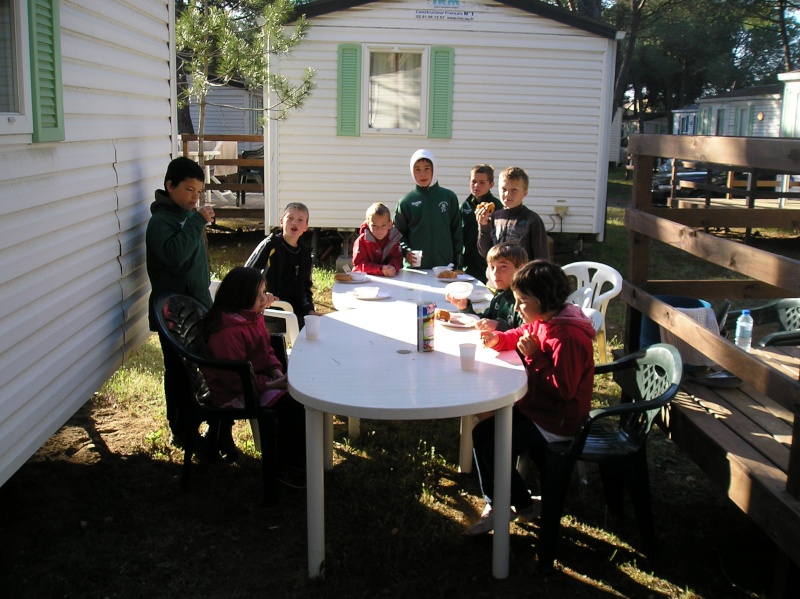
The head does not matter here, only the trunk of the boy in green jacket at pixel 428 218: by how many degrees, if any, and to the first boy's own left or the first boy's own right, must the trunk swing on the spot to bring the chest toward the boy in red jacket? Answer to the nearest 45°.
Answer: approximately 45° to the first boy's own right

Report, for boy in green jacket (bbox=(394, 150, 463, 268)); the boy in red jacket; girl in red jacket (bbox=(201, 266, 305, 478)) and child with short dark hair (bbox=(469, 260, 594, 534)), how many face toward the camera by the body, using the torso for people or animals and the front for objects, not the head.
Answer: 2

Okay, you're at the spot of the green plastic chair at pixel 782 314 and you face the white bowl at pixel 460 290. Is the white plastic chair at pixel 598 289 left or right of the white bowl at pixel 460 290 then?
right

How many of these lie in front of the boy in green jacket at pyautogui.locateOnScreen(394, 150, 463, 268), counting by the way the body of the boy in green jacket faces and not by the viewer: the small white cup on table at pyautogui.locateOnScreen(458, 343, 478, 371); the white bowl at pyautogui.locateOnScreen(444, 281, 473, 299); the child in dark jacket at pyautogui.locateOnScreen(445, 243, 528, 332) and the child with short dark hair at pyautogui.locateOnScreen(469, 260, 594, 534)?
4

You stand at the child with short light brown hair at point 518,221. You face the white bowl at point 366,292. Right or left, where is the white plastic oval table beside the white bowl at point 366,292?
left

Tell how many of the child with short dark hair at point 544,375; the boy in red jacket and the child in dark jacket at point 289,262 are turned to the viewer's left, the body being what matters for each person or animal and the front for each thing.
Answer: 1

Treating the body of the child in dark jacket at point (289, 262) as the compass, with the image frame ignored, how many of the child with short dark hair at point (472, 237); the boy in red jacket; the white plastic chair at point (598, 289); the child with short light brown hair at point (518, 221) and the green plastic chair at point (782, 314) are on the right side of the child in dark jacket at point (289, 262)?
0

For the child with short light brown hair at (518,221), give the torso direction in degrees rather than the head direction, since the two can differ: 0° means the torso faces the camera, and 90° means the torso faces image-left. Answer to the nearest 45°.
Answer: approximately 45°

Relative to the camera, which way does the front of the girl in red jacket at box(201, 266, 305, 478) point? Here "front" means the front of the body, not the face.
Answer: to the viewer's right

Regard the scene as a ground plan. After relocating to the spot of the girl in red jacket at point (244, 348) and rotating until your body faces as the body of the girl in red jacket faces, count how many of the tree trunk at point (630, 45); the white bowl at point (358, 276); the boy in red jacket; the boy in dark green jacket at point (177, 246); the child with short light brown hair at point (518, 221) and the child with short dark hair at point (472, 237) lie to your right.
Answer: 0

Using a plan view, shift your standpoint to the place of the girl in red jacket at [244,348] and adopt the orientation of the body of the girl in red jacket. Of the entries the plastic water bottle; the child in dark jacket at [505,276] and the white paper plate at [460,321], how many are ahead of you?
3

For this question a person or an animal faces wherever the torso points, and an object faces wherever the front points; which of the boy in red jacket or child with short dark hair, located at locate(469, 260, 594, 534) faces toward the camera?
the boy in red jacket

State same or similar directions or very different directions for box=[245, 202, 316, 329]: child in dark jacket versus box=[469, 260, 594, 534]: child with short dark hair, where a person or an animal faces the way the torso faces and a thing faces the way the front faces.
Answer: very different directions

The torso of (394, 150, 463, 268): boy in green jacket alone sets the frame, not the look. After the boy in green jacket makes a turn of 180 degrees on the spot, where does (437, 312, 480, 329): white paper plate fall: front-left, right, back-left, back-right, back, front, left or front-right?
back

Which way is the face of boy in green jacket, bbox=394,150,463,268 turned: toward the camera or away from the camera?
toward the camera

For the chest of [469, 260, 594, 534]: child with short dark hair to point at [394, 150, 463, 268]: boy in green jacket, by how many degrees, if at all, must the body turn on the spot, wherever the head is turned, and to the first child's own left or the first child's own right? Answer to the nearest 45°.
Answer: approximately 90° to the first child's own right

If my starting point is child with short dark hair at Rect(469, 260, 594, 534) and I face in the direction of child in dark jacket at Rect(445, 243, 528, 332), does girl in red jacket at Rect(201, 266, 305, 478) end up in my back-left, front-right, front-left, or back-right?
front-left

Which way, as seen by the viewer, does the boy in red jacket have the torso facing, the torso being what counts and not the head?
toward the camera

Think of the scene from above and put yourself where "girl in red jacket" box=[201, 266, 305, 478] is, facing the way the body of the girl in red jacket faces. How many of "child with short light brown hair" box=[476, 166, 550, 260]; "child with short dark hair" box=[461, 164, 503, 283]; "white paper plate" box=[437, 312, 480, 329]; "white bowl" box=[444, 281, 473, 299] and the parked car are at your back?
0

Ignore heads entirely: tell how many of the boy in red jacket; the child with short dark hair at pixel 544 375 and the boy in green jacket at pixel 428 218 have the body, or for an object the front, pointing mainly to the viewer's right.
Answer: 0
